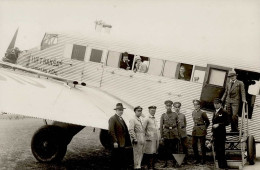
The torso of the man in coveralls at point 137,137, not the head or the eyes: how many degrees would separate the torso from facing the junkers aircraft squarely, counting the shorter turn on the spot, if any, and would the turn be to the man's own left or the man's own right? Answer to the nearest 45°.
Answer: approximately 180°

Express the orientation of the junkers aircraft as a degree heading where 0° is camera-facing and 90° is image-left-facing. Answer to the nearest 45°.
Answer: approximately 135°

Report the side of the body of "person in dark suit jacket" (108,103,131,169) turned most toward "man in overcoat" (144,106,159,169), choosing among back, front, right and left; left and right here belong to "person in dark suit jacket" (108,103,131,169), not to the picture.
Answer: left

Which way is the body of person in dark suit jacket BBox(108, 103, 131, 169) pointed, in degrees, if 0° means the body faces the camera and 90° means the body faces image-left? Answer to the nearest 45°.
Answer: approximately 315°

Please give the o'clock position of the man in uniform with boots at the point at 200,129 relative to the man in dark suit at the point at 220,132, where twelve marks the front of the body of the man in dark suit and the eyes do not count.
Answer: The man in uniform with boots is roughly at 3 o'clock from the man in dark suit.

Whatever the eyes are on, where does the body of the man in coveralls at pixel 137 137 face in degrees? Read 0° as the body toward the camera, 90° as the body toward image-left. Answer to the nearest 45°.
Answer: approximately 315°

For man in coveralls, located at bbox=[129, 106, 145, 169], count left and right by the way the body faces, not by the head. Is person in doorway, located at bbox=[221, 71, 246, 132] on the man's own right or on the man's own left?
on the man's own left
